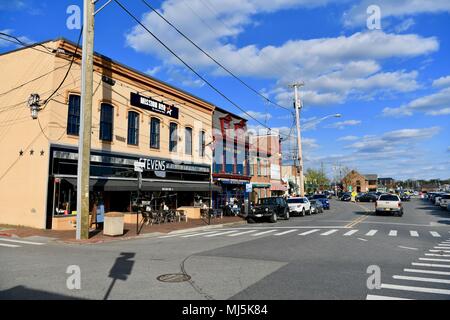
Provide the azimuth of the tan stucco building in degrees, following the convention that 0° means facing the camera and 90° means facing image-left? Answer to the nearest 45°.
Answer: approximately 315°

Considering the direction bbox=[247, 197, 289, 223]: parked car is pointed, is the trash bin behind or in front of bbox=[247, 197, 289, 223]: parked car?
in front

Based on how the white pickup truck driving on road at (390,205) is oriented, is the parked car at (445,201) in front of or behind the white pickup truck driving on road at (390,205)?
in front

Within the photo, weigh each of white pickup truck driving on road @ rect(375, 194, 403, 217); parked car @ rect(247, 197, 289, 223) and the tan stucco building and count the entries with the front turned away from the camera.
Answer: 1
